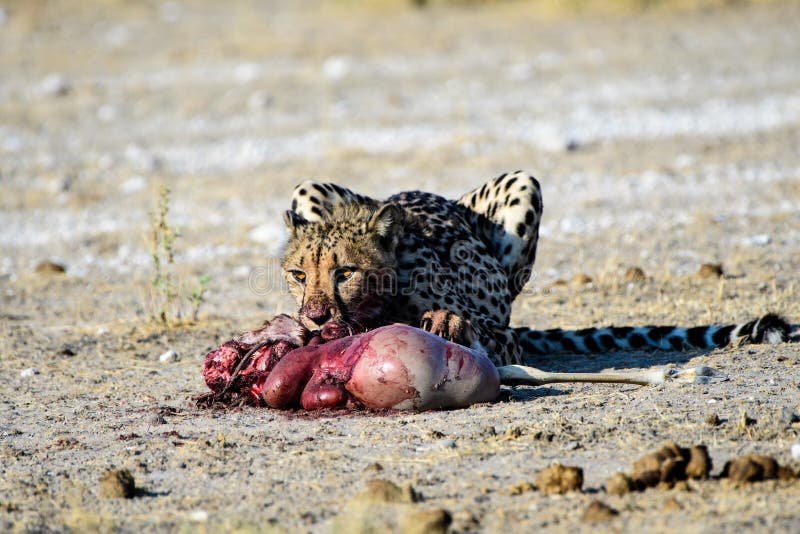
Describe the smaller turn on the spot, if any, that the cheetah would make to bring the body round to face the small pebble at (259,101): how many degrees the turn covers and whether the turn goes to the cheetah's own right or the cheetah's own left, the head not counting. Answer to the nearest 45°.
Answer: approximately 135° to the cheetah's own right

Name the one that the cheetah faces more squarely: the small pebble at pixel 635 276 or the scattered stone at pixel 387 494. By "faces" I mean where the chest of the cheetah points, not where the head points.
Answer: the scattered stone

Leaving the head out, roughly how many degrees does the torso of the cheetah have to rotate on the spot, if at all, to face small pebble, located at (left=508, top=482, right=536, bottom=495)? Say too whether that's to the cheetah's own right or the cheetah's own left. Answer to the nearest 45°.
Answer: approximately 45° to the cheetah's own left

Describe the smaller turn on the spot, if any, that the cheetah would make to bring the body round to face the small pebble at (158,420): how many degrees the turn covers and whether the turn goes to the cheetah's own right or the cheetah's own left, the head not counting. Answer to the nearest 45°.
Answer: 0° — it already faces it

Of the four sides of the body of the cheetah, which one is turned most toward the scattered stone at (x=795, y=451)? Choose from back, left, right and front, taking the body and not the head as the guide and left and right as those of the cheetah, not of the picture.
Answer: left

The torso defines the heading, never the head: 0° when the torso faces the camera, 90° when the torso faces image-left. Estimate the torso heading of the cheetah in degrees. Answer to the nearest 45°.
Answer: approximately 45°

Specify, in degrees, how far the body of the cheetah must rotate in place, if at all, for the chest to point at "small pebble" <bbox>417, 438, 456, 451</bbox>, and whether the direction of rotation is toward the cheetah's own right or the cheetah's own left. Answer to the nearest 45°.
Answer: approximately 45° to the cheetah's own left

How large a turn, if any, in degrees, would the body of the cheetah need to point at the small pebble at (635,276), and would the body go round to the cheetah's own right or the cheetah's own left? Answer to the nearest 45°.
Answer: approximately 180°

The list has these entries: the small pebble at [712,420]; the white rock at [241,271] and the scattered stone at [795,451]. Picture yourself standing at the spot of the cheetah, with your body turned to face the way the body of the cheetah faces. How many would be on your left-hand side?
2

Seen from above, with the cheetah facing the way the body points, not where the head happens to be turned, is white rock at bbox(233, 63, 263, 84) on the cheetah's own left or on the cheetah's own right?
on the cheetah's own right

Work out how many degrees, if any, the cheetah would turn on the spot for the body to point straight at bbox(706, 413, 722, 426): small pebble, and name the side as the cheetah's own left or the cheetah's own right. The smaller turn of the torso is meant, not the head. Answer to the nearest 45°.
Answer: approximately 90° to the cheetah's own left

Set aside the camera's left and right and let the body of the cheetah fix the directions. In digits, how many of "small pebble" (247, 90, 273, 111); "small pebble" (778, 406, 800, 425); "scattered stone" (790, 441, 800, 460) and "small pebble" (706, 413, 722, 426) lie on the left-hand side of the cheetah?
3

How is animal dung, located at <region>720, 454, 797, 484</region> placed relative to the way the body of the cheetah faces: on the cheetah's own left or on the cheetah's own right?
on the cheetah's own left
